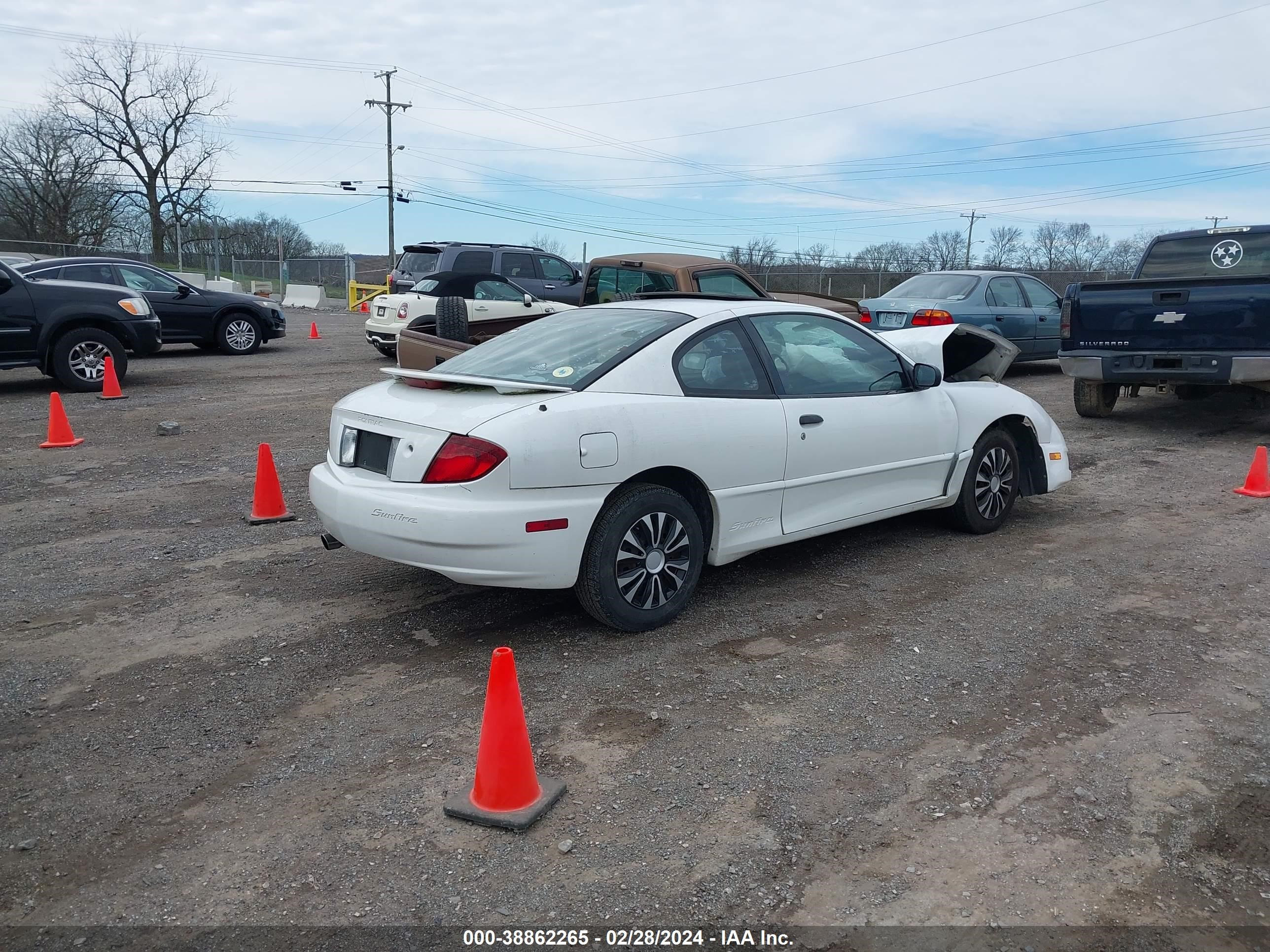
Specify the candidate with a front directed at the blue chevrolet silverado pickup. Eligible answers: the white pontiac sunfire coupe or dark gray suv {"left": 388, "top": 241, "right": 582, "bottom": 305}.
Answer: the white pontiac sunfire coupe

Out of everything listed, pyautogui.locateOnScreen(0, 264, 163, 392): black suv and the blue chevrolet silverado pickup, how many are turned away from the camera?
1

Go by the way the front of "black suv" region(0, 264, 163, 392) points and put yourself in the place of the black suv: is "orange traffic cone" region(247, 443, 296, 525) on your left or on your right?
on your right

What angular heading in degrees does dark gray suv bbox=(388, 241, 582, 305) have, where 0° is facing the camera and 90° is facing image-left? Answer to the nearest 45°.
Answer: approximately 225°

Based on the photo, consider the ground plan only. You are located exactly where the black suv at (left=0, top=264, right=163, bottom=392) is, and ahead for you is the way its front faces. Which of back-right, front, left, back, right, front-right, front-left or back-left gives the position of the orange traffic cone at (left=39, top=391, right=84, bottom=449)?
right

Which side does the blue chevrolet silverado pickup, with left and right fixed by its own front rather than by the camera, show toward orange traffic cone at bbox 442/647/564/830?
back

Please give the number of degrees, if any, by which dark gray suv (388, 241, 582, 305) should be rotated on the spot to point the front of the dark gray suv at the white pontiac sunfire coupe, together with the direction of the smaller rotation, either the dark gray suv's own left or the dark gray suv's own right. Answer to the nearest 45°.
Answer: approximately 135° to the dark gray suv's own right

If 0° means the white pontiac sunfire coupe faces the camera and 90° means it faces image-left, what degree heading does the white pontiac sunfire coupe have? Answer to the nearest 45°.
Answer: approximately 225°

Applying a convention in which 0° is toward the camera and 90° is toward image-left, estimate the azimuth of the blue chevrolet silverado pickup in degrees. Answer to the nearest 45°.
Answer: approximately 180°

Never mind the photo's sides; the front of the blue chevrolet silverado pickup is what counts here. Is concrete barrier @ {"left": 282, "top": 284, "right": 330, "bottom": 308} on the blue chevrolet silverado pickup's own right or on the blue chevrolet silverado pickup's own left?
on the blue chevrolet silverado pickup's own left

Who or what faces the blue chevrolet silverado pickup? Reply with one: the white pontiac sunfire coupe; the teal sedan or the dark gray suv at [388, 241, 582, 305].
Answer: the white pontiac sunfire coupe

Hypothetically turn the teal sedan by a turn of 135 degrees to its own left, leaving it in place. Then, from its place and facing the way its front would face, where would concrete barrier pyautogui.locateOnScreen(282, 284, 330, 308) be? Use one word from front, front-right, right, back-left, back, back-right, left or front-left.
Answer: front-right

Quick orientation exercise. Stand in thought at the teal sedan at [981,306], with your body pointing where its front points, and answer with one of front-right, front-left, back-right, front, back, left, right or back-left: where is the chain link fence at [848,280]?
front-left

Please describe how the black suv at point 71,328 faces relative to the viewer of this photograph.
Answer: facing to the right of the viewer
